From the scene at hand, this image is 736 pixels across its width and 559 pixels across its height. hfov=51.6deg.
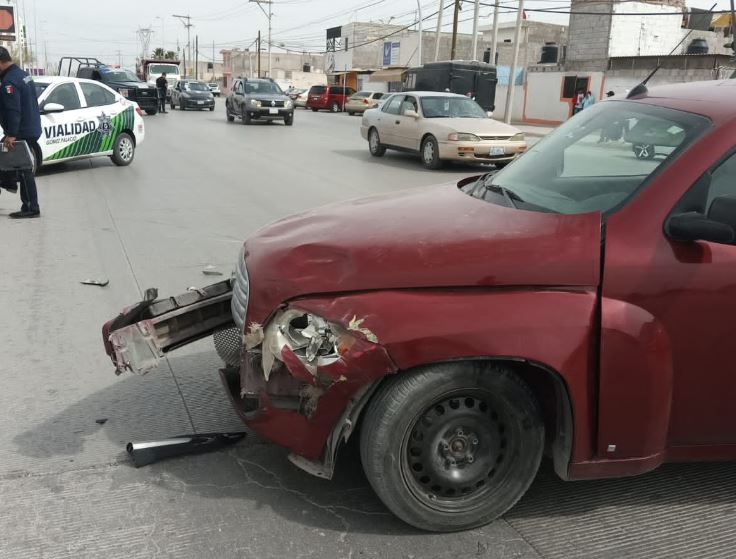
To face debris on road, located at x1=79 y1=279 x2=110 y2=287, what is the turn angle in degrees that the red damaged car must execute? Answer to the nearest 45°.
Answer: approximately 45° to its right

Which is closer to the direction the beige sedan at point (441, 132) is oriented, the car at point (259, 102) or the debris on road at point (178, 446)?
the debris on road

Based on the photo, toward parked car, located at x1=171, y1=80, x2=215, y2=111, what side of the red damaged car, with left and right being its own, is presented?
right

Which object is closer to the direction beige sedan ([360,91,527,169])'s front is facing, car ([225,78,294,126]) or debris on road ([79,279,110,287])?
the debris on road

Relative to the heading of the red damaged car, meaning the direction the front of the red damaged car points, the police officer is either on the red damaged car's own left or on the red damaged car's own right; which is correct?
on the red damaged car's own right

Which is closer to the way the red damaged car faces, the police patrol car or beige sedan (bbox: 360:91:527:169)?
the police patrol car

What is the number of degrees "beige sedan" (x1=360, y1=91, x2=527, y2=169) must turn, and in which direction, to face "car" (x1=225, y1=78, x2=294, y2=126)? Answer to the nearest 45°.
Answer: approximately 180°

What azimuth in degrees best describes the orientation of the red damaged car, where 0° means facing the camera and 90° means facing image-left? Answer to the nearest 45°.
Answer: approximately 90°

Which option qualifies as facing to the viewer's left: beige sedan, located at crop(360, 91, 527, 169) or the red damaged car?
the red damaged car

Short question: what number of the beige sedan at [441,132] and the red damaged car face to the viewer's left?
1
